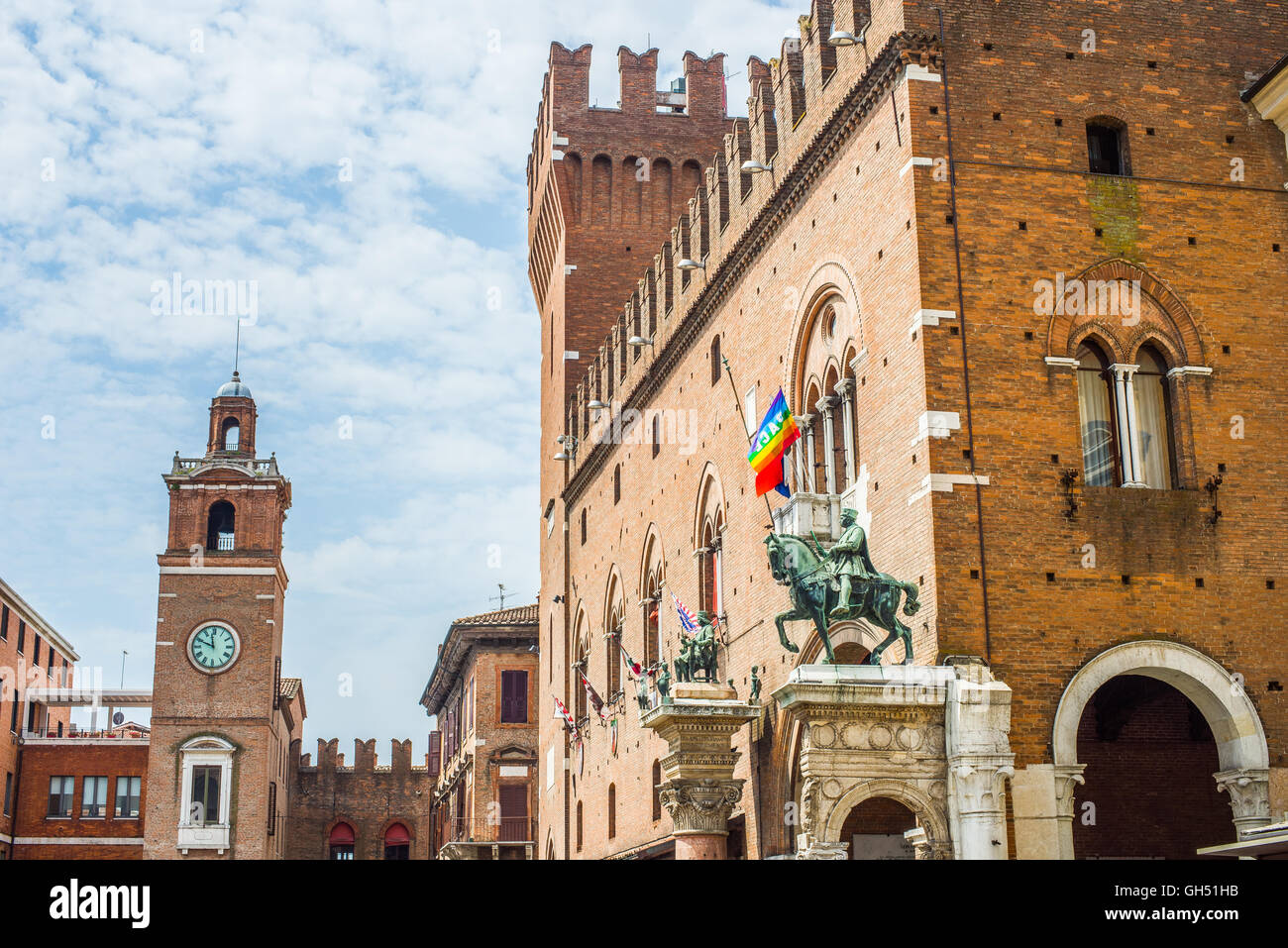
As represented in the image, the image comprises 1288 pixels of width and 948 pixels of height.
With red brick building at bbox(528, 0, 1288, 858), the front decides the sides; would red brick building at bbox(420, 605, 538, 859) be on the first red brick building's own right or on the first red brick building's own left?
on the first red brick building's own right

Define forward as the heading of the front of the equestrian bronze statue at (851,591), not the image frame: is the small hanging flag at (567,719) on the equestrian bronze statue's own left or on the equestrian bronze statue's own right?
on the equestrian bronze statue's own right

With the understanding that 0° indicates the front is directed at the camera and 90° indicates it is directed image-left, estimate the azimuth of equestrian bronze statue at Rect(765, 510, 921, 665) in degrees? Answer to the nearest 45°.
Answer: approximately 90°

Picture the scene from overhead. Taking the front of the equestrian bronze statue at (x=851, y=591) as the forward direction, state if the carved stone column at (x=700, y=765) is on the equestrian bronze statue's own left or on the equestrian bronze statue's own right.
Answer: on the equestrian bronze statue's own right
